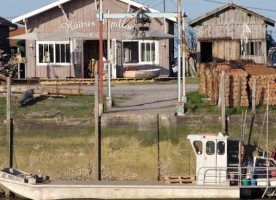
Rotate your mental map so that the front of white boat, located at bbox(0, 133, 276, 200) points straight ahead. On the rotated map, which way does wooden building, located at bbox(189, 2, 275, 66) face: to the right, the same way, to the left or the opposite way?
to the left

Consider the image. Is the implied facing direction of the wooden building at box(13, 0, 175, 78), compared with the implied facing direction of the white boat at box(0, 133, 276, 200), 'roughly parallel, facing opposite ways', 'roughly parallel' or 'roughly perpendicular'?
roughly perpendicular

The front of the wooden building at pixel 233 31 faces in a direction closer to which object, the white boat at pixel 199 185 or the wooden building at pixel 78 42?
the white boat

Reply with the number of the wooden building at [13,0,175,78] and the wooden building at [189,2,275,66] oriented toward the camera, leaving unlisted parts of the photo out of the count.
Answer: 2

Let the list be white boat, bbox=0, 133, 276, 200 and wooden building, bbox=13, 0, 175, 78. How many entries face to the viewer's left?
1

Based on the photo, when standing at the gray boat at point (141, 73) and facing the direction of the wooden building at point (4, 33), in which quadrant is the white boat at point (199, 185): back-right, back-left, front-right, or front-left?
back-left

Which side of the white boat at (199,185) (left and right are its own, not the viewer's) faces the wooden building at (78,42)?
right

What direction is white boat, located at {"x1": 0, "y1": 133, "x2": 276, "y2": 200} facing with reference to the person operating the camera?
facing to the left of the viewer

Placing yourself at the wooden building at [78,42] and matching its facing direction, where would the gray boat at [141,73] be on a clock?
The gray boat is roughly at 10 o'clock from the wooden building.

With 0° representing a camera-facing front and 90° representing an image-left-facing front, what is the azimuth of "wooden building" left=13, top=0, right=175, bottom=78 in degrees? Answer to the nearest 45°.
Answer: approximately 0°

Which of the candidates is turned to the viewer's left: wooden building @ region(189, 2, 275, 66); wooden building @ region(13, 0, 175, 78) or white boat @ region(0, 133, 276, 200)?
the white boat

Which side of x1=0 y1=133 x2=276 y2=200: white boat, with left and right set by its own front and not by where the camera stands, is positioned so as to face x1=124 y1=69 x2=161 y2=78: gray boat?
right

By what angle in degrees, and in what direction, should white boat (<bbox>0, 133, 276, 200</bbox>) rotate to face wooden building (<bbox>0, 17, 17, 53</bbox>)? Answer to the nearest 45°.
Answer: approximately 45° to its right
